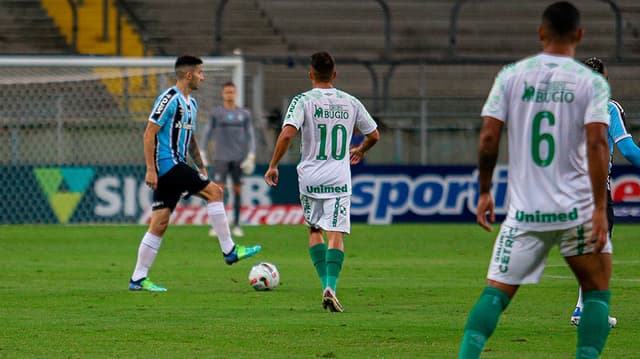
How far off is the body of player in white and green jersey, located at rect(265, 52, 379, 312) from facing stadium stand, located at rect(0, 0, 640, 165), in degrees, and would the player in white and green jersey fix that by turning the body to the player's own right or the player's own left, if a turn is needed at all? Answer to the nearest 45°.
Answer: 0° — they already face it

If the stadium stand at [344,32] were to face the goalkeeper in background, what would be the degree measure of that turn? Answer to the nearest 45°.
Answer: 0° — it already faces them

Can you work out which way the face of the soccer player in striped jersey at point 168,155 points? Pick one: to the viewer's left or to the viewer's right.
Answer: to the viewer's right

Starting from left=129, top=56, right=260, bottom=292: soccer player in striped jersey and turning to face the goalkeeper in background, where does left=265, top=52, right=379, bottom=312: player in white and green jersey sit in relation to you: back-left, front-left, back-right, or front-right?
back-right

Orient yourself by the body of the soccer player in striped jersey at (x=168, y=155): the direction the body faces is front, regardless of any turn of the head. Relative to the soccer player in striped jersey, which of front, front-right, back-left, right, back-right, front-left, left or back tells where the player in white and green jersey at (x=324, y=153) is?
front-right

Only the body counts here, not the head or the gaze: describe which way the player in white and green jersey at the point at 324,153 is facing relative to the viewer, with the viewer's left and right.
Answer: facing away from the viewer

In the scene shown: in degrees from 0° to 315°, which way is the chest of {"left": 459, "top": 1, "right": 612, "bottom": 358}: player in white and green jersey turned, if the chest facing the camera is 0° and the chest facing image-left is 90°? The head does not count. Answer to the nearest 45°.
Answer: approximately 180°

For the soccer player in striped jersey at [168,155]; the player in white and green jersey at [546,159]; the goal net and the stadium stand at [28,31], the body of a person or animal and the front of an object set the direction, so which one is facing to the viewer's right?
the soccer player in striped jersey

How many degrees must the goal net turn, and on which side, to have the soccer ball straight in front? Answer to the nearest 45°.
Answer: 0° — it already faces it

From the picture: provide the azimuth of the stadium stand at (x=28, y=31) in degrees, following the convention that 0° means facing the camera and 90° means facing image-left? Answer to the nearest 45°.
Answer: approximately 0°

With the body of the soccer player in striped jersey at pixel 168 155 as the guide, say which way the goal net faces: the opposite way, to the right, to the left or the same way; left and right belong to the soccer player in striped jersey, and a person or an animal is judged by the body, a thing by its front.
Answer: to the right

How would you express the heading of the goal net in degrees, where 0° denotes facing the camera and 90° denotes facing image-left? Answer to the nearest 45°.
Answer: approximately 0°
